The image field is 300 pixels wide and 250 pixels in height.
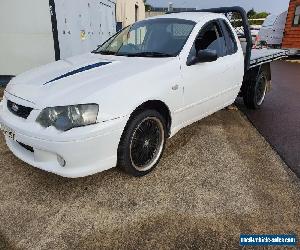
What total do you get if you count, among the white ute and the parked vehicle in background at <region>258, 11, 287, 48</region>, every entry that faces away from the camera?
0

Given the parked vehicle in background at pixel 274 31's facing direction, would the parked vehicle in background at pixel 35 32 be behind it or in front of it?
in front

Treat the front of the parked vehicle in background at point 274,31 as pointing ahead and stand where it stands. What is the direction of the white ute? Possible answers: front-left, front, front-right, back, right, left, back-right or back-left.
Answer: front-left

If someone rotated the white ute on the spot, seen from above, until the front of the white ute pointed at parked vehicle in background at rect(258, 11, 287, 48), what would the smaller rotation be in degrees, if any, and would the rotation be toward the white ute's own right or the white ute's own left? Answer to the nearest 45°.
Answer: approximately 180°

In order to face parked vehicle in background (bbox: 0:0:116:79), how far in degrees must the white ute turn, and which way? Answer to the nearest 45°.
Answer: approximately 90° to its right

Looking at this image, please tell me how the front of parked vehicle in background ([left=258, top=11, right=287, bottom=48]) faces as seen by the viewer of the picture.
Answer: facing the viewer and to the left of the viewer

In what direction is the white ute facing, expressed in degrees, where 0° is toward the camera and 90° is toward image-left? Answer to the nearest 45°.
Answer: approximately 45°
